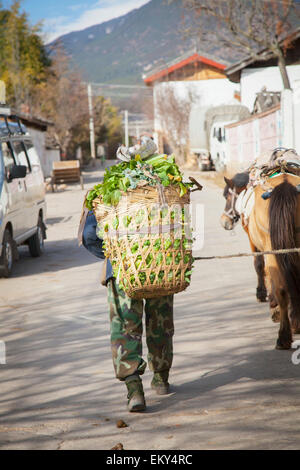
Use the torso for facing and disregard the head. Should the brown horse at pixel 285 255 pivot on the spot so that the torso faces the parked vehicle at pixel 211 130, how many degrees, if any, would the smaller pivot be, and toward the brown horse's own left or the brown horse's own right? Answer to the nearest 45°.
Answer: approximately 45° to the brown horse's own right

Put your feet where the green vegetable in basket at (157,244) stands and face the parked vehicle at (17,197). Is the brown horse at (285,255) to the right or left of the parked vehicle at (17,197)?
right

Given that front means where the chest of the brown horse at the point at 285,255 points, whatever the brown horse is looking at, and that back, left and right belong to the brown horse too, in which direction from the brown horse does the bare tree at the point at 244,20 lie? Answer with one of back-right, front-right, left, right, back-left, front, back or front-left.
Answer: front-right

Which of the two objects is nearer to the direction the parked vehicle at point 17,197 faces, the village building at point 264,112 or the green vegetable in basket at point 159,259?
the green vegetable in basket

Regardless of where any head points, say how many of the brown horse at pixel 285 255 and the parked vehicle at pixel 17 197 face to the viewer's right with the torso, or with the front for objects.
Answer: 0

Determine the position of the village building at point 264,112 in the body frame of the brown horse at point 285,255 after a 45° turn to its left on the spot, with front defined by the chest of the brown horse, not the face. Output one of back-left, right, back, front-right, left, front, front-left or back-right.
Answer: right

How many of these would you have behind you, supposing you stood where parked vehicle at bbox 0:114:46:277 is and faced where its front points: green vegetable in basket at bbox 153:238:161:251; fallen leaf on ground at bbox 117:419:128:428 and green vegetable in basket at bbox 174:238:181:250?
0

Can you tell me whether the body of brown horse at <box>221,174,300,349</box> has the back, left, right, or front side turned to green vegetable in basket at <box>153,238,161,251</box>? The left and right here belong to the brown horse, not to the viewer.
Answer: left

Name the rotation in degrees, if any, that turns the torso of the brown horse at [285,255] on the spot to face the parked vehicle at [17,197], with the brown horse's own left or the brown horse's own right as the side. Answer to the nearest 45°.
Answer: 0° — it already faces it

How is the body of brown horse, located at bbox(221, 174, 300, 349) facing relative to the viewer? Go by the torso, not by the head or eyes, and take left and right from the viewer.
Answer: facing away from the viewer and to the left of the viewer

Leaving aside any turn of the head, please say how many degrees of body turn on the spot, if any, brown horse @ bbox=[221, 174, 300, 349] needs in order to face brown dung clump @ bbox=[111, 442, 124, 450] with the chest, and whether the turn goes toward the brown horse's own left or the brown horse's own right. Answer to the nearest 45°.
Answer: approximately 90° to the brown horse's own left

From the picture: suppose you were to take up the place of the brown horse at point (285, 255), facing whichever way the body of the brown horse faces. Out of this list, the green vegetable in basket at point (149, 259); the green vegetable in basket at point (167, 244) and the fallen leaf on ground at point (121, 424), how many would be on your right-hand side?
0

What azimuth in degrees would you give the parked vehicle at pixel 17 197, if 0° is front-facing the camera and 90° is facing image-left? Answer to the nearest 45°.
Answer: approximately 45°
